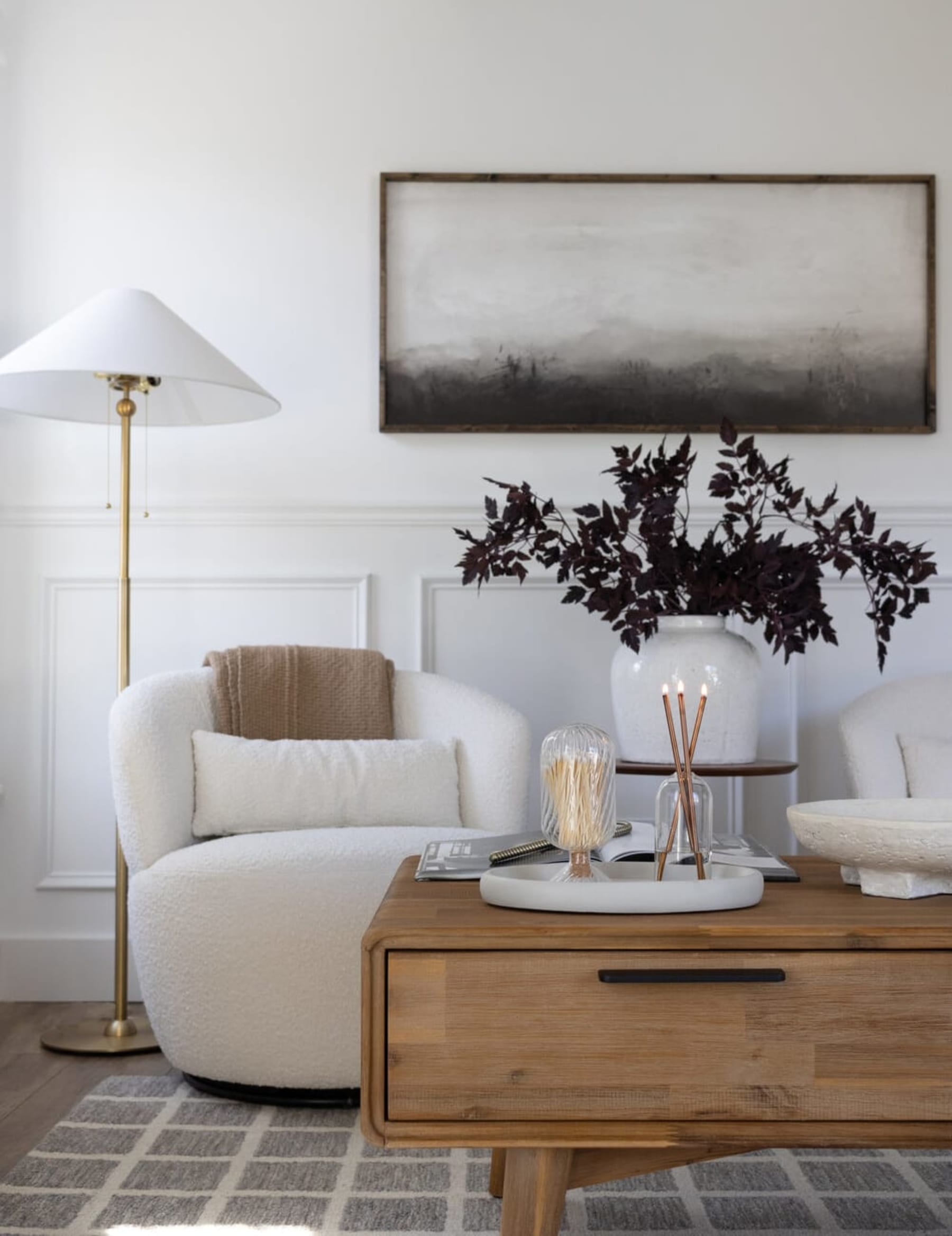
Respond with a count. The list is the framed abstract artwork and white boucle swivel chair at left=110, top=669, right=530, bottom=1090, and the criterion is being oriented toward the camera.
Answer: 2

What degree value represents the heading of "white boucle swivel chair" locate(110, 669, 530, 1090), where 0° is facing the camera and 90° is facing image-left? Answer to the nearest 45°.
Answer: approximately 0°

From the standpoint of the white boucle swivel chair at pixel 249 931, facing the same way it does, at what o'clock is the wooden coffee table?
The wooden coffee table is roughly at 11 o'clock from the white boucle swivel chair.

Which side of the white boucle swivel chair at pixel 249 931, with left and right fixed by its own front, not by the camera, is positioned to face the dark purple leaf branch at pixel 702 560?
left

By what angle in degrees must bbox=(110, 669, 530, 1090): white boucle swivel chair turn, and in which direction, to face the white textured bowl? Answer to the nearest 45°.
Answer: approximately 45° to its left
